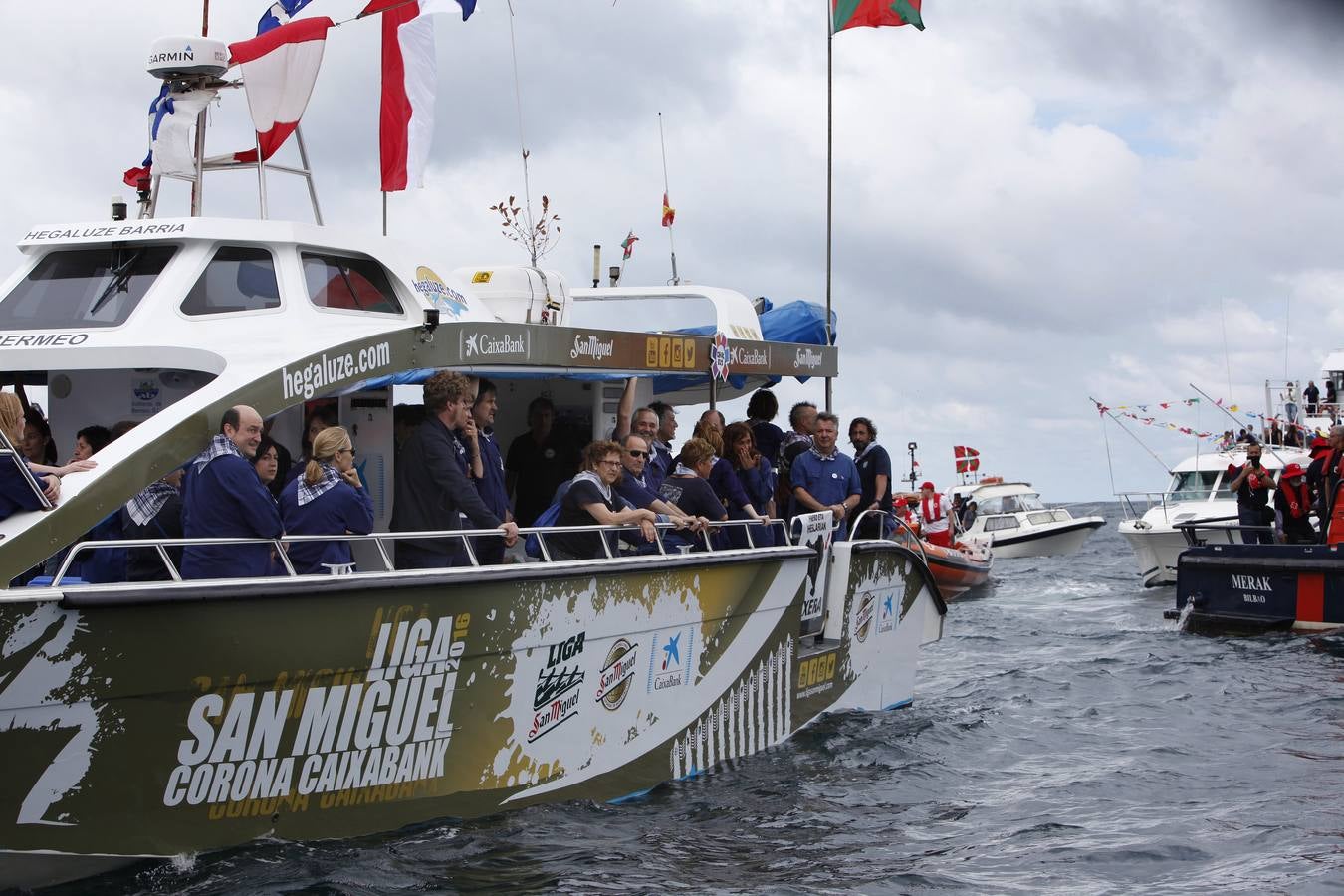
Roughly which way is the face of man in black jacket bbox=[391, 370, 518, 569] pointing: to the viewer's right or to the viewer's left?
to the viewer's right

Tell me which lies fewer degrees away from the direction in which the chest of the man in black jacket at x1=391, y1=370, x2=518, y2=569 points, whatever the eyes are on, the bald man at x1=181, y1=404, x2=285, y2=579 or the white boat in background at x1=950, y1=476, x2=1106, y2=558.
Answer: the white boat in background

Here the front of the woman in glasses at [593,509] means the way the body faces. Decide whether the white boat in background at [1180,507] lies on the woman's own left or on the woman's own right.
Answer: on the woman's own left

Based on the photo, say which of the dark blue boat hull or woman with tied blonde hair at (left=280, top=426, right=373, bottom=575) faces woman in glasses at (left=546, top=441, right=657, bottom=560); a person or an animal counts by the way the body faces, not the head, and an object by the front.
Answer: the woman with tied blonde hair

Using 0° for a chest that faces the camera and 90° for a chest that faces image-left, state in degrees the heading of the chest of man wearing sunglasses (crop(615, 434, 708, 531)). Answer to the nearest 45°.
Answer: approximately 315°

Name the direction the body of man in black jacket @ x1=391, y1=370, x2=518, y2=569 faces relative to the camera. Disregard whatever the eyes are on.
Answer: to the viewer's right
